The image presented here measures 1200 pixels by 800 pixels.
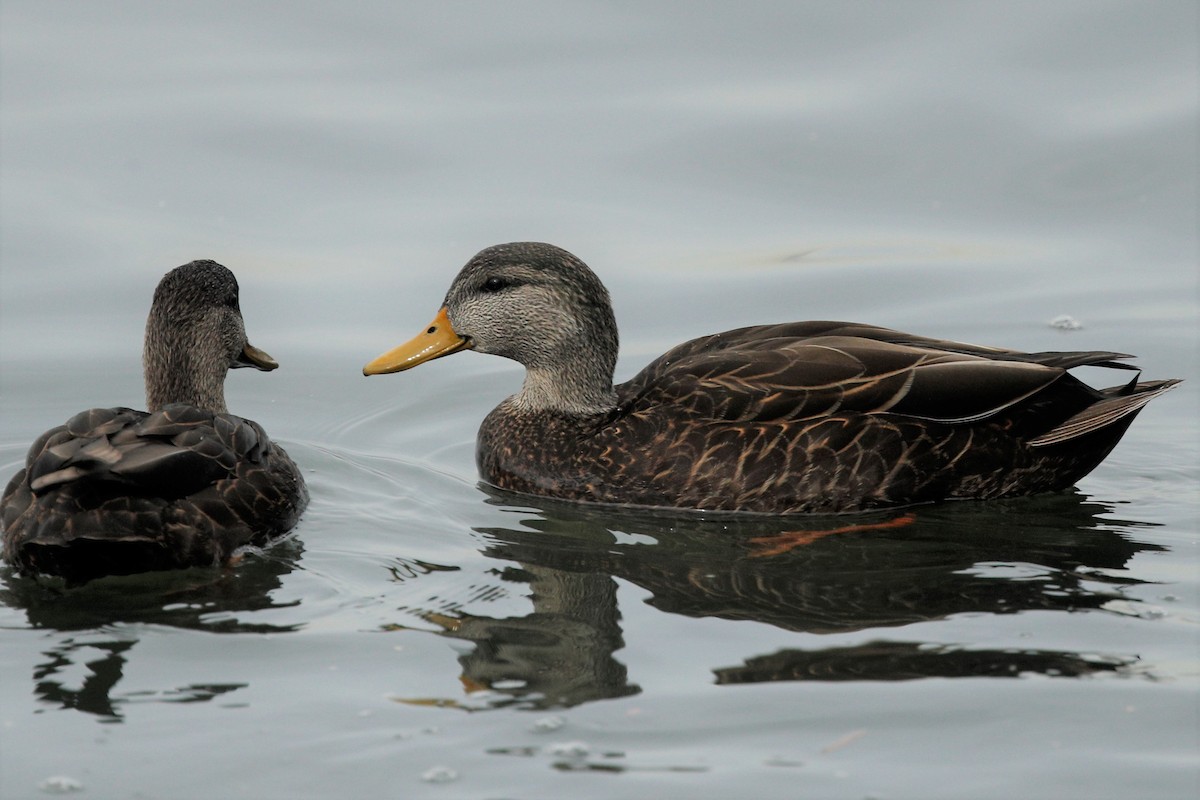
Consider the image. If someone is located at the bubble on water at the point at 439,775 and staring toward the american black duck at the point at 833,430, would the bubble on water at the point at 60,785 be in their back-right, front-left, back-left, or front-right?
back-left

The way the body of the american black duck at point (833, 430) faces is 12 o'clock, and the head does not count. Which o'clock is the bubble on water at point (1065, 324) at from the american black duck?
The bubble on water is roughly at 4 o'clock from the american black duck.

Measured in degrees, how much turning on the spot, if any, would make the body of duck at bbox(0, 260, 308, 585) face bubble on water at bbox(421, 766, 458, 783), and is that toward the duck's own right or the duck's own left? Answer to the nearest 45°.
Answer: approximately 90° to the duck's own right

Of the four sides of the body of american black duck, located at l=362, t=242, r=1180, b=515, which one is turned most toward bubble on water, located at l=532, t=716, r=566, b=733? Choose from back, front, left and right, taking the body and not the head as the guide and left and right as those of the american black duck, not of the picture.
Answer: left

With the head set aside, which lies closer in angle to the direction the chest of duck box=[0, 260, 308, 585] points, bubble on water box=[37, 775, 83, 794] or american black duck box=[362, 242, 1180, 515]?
the american black duck

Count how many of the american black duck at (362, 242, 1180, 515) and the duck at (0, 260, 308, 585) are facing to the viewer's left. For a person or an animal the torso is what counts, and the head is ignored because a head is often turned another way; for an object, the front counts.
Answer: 1

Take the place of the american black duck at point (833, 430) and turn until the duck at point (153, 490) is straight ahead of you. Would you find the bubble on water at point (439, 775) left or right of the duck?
left

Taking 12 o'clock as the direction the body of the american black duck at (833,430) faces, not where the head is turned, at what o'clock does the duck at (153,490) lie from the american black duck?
The duck is roughly at 11 o'clock from the american black duck.

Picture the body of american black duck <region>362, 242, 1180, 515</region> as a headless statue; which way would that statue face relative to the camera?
to the viewer's left

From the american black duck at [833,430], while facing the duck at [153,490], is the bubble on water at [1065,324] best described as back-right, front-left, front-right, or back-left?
back-right

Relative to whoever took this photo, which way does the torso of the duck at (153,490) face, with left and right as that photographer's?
facing away from the viewer and to the right of the viewer

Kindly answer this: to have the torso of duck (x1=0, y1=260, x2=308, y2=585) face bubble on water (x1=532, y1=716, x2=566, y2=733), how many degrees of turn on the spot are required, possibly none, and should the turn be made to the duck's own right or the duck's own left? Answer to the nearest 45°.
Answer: approximately 90° to the duck's own right
